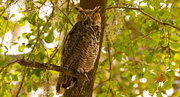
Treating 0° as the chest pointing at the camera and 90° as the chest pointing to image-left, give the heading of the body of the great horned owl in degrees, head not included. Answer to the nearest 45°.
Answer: approximately 315°
